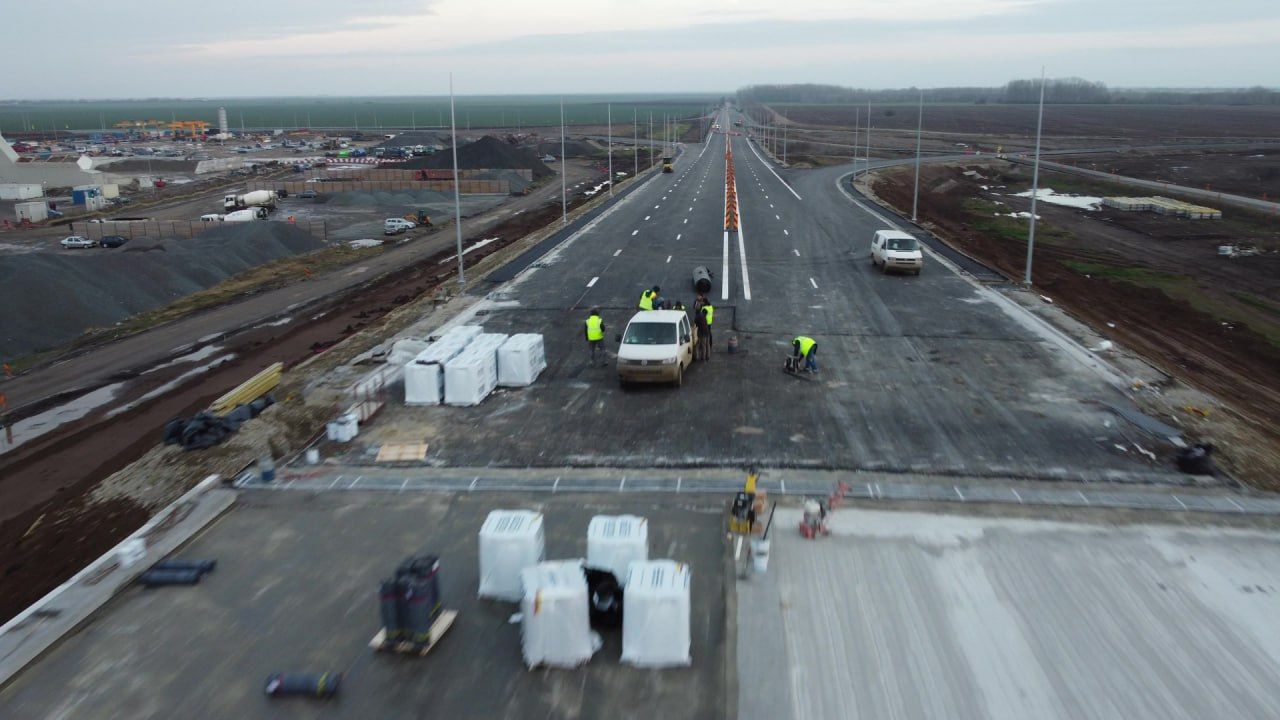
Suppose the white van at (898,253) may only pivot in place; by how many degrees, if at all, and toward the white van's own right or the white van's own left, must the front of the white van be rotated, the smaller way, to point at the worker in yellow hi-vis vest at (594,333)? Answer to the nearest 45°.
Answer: approximately 90° to the white van's own right

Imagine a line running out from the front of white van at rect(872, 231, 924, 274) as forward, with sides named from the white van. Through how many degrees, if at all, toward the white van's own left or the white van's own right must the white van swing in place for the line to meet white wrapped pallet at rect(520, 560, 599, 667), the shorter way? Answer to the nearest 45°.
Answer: approximately 45° to the white van's own right

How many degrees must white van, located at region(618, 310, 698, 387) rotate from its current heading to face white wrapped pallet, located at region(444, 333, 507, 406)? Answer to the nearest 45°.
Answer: approximately 90° to its right

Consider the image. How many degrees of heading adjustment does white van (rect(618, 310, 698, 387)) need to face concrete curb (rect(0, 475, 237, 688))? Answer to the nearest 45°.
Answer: approximately 45° to its right

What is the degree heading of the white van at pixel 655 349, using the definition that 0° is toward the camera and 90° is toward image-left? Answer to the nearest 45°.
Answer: approximately 0°

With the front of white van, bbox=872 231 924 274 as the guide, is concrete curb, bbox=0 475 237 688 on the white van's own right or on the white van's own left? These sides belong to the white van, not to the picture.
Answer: on the white van's own right

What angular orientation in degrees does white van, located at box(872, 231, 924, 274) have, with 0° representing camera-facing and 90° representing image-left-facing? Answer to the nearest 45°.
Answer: approximately 315°

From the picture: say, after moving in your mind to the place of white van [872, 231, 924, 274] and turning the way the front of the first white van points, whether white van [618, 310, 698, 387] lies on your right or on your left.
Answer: on your right
